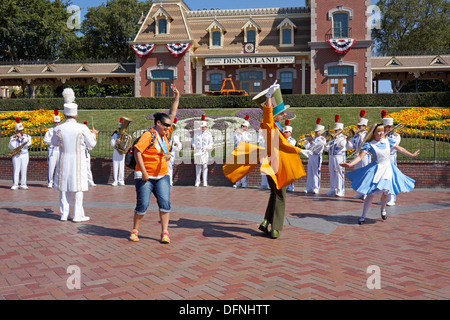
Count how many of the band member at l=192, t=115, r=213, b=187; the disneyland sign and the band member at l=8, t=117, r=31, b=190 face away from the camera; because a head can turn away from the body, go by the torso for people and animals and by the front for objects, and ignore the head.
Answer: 0

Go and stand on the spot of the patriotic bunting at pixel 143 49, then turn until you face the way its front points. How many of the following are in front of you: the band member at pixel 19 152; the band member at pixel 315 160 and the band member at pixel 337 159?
3

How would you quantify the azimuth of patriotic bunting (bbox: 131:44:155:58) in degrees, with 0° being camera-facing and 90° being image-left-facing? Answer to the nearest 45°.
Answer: approximately 0°

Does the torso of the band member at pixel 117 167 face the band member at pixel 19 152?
no

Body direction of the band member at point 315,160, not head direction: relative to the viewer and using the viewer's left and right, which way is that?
facing the viewer and to the left of the viewer

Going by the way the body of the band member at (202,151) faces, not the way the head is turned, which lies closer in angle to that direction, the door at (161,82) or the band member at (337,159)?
the band member

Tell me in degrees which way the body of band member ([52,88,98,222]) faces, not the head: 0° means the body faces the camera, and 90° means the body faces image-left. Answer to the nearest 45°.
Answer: approximately 180°

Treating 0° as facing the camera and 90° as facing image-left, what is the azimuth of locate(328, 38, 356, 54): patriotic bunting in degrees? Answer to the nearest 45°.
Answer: approximately 0°

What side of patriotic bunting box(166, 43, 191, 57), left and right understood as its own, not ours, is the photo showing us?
front

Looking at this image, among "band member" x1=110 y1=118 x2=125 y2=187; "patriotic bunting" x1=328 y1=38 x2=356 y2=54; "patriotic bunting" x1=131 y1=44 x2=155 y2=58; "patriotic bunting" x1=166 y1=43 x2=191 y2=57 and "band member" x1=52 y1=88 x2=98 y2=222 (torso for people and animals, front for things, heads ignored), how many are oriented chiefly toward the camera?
4

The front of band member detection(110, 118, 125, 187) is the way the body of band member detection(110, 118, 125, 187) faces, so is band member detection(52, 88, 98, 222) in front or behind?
in front

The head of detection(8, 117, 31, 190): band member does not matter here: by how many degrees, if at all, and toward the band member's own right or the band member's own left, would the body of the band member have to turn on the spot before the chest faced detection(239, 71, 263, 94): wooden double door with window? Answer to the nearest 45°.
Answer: approximately 135° to the band member's own left

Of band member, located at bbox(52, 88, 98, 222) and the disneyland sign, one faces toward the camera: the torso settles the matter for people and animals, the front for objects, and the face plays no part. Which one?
the disneyland sign
